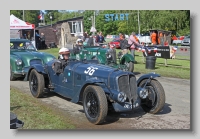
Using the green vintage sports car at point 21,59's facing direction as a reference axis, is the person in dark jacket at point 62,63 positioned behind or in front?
in front

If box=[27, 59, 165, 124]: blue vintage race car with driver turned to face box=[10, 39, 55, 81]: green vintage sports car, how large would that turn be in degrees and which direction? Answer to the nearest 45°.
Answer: approximately 180°

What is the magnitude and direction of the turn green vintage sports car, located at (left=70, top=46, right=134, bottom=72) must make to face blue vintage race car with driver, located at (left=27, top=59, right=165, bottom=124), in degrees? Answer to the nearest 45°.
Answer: approximately 45° to its right

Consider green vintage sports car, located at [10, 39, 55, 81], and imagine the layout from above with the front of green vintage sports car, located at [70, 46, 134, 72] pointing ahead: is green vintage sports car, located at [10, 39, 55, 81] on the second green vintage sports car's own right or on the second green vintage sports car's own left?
on the second green vintage sports car's own right

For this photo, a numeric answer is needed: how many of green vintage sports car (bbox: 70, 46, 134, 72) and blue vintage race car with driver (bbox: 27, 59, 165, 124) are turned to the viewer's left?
0

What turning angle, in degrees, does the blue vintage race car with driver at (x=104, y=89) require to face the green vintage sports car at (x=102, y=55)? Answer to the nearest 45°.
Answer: approximately 135° to its left

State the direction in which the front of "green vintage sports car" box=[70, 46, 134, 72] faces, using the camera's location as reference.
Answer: facing the viewer and to the right of the viewer
